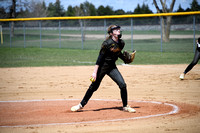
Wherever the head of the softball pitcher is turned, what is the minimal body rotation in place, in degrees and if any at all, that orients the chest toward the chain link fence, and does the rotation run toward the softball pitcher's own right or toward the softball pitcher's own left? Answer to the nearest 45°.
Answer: approximately 135° to the softball pitcher's own left

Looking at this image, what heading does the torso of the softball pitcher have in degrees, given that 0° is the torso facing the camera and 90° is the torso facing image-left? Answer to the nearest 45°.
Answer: approximately 315°

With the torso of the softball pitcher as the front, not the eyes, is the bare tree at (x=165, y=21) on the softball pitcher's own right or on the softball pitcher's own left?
on the softball pitcher's own left
